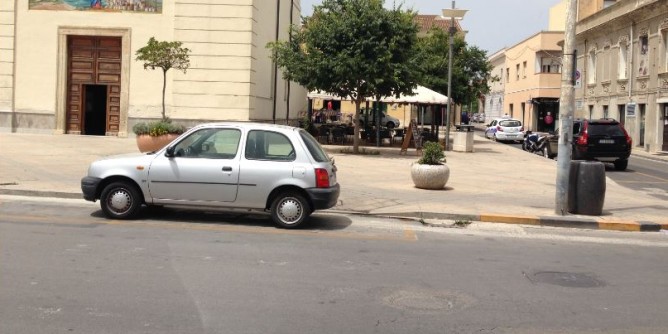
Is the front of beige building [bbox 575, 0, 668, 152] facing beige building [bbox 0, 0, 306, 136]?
yes

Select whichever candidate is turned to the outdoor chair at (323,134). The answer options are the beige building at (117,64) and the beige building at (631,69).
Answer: the beige building at (631,69)

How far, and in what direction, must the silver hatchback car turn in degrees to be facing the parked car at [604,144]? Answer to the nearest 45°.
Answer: approximately 135° to its right

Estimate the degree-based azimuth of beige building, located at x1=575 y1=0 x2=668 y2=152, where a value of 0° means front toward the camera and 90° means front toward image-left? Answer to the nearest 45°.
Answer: approximately 45°

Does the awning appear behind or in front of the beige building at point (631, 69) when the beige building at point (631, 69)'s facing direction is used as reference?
in front

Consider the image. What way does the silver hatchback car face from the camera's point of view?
to the viewer's left

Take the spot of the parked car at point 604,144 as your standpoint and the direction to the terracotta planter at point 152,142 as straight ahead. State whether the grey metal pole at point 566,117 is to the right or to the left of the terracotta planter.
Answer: left

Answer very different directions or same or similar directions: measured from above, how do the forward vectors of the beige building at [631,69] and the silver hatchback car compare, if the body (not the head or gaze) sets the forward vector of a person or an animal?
same or similar directions

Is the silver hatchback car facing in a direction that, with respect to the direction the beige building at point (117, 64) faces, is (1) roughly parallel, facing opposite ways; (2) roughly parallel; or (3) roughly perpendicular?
roughly perpendicular

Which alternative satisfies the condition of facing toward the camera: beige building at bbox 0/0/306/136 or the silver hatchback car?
the beige building

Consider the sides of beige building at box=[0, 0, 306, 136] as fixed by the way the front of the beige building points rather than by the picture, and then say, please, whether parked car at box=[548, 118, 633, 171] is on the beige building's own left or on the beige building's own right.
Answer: on the beige building's own left

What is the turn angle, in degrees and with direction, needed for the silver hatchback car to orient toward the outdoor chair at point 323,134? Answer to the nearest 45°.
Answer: approximately 90° to its right

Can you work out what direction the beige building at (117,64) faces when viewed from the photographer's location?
facing the viewer

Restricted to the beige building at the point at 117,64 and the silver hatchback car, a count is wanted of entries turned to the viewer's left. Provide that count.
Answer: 1

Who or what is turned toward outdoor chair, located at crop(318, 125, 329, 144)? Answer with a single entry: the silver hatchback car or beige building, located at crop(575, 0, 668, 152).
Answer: the beige building
